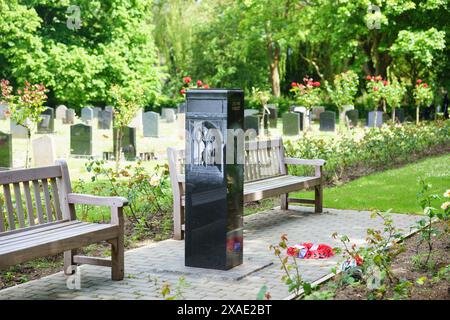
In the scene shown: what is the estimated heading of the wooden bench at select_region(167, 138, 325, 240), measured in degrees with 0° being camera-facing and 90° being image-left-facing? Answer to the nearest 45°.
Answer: approximately 315°

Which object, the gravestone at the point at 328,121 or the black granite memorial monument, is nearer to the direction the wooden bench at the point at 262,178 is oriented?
the black granite memorial monument

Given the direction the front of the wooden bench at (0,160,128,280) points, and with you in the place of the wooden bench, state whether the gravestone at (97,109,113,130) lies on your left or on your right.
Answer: on your left

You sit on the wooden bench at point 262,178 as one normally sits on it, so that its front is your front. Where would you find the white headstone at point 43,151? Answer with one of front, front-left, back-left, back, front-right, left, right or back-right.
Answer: back

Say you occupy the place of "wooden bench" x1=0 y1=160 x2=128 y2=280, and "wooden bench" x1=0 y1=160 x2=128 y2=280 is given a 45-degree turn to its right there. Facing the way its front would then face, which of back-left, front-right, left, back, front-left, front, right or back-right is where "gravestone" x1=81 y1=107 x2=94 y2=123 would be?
back

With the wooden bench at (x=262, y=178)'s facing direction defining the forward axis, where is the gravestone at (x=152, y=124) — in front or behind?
behind

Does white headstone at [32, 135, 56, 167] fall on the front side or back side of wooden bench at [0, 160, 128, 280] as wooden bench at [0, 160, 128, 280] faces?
on the back side

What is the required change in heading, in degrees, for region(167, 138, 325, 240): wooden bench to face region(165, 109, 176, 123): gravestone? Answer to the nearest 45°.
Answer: approximately 135° to its left

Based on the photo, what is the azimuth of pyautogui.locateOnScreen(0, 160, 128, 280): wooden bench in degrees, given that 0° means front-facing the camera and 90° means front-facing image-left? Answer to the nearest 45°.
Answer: approximately 315°

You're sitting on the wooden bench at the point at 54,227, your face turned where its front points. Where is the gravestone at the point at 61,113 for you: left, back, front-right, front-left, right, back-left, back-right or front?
back-left
